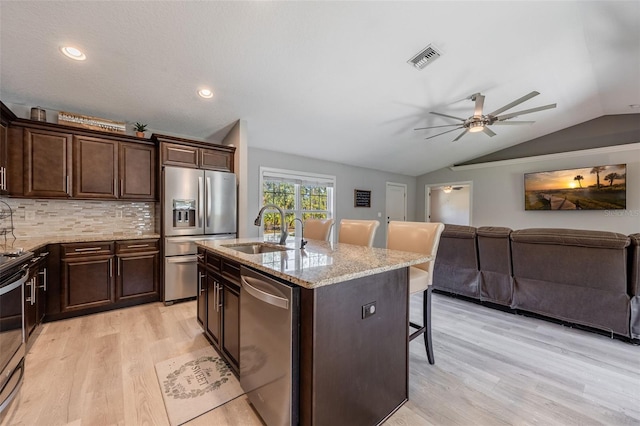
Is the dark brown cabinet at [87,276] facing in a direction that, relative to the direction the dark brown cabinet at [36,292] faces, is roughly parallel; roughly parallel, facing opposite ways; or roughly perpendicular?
roughly perpendicular

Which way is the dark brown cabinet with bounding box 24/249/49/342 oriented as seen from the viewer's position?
to the viewer's right

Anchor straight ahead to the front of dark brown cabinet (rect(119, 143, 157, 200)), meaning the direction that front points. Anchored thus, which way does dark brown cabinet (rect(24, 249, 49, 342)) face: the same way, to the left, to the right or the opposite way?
to the left

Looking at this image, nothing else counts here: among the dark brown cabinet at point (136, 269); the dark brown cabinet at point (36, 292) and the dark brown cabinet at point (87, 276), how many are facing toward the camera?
2
